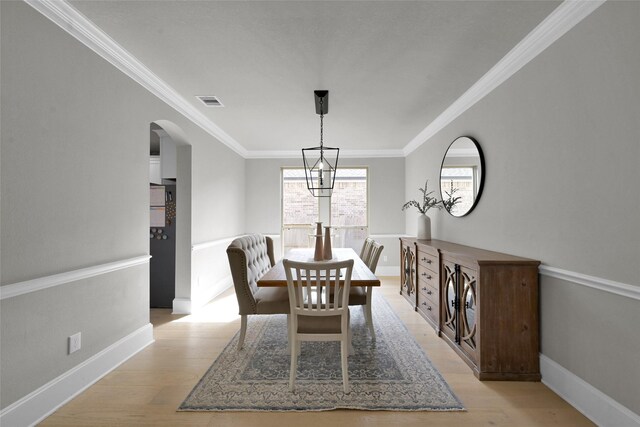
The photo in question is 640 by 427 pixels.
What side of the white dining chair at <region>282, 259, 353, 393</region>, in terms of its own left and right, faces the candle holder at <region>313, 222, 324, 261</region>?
front

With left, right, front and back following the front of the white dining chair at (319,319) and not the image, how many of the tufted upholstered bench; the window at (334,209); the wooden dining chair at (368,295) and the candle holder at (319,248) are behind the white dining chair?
0

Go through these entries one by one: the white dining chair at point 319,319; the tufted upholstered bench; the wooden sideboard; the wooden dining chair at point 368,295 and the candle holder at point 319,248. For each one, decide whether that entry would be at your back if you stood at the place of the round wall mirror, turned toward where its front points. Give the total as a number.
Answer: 0

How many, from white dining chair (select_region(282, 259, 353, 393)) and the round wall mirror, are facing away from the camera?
1

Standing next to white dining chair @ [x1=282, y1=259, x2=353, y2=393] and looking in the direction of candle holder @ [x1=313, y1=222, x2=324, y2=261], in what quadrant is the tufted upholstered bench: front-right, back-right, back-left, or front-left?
front-left

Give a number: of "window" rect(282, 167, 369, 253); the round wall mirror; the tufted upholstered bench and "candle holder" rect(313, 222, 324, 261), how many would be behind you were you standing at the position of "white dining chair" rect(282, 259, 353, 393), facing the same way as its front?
0

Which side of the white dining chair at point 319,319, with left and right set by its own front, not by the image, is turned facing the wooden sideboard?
right

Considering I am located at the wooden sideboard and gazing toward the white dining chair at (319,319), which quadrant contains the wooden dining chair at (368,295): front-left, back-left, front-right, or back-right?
front-right

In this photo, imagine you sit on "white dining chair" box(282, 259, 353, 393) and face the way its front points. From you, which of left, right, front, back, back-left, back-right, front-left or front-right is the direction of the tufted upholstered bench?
front-left

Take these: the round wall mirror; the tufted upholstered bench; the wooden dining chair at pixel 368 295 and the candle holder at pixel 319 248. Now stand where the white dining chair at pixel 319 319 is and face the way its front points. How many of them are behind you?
0

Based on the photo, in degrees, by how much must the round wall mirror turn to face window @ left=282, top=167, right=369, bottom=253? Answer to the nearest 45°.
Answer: approximately 90° to its right

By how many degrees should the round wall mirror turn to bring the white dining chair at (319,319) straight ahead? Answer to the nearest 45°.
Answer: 0° — it already faces it

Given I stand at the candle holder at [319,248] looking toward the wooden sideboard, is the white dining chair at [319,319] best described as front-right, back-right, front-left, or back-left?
front-right

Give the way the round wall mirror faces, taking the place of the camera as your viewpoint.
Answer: facing the viewer and to the left of the viewer

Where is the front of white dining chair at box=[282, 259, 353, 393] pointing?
away from the camera

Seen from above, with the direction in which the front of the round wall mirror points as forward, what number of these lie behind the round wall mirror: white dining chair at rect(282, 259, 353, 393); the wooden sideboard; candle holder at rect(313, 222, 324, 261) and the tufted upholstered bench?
0

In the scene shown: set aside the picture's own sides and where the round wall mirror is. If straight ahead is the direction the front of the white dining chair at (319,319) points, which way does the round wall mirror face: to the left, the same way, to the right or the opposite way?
to the left

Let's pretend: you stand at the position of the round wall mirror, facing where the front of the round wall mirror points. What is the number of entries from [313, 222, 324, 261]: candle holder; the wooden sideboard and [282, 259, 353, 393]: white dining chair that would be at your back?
0

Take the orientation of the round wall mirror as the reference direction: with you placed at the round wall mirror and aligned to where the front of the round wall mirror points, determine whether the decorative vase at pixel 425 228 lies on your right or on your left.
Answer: on your right

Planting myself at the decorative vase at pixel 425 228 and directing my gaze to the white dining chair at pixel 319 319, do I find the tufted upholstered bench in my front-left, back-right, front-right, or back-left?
front-right
